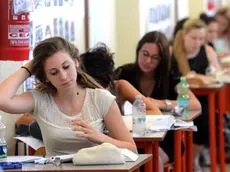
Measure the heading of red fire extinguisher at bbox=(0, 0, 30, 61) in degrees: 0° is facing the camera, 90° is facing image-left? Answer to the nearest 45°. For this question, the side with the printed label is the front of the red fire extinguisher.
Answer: approximately 315°

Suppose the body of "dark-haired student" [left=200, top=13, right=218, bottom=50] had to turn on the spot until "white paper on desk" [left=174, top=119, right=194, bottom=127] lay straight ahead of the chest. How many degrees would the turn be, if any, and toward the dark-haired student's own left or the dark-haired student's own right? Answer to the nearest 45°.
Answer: approximately 45° to the dark-haired student's own right

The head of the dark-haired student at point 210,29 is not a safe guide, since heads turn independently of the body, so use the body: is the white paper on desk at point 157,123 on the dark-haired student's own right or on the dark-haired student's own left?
on the dark-haired student's own right

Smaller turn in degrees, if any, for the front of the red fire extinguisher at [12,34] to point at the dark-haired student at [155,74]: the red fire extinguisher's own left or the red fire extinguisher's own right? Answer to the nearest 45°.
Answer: approximately 90° to the red fire extinguisher's own left

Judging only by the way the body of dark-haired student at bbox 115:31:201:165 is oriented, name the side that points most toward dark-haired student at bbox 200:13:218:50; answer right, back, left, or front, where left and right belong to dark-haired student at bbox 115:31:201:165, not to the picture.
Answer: back

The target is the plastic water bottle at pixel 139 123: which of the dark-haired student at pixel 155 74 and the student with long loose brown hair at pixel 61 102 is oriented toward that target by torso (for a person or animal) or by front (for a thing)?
the dark-haired student

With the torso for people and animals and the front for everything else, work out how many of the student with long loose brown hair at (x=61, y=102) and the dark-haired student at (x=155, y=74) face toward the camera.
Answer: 2

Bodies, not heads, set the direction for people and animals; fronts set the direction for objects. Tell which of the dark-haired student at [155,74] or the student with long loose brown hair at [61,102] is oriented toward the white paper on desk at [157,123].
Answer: the dark-haired student

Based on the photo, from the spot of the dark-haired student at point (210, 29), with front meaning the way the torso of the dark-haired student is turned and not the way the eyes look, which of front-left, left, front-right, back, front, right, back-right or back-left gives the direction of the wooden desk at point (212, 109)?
front-right
